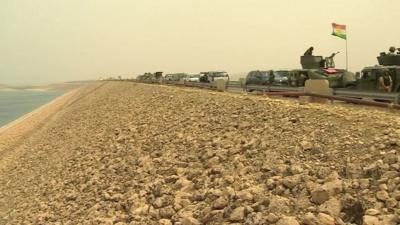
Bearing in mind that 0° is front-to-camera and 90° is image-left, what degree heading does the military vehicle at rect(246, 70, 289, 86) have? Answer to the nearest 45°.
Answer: approximately 270°

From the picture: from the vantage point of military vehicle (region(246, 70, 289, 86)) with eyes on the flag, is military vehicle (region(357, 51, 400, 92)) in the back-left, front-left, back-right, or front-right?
front-right

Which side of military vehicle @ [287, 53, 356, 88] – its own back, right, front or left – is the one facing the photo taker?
right

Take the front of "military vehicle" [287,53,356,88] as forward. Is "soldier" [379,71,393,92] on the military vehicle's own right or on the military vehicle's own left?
on the military vehicle's own right

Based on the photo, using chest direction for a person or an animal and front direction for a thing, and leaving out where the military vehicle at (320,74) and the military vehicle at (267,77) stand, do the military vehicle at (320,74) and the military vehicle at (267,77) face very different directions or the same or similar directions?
same or similar directions
